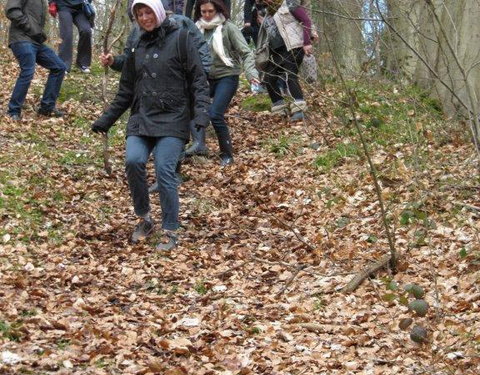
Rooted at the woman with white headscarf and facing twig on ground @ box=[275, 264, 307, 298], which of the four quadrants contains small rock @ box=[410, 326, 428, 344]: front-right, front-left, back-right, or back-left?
front-right

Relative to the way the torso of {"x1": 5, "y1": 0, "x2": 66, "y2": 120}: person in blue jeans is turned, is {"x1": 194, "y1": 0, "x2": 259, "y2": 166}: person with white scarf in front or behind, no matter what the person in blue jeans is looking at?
in front

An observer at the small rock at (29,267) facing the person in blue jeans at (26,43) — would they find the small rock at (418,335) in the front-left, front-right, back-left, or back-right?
back-right

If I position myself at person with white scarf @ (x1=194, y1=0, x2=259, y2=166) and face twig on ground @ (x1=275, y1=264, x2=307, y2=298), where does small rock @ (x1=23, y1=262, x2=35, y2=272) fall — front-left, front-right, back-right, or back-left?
front-right

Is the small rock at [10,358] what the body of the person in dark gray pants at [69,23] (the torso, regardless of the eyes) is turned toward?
yes

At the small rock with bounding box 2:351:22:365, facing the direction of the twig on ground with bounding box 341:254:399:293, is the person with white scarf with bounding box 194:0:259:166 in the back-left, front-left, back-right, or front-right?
front-left

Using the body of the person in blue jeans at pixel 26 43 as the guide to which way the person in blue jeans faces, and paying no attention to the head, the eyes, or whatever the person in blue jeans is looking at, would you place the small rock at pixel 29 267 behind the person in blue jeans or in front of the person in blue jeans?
in front

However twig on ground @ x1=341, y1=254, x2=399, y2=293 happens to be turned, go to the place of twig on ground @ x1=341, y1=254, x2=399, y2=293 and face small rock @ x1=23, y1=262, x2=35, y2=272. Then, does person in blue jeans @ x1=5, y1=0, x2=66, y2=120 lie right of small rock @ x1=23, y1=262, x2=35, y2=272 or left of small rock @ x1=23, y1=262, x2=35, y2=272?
right

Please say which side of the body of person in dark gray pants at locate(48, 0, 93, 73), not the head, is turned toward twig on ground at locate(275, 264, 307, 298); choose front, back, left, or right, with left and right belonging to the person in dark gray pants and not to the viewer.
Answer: front

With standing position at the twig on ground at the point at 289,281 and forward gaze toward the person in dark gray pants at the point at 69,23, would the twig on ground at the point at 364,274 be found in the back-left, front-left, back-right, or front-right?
back-right

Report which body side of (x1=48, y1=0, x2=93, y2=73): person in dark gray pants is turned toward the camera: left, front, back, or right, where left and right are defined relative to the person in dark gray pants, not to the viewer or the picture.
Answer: front

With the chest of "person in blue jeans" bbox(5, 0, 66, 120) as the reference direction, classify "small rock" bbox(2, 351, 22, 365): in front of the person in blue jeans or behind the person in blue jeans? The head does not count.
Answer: in front

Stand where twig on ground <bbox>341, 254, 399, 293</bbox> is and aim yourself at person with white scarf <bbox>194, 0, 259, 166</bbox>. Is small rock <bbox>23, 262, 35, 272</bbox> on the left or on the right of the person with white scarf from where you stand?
left

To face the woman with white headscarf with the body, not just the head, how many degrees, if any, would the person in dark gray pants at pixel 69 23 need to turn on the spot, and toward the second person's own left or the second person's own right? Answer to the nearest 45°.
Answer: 0° — they already face them

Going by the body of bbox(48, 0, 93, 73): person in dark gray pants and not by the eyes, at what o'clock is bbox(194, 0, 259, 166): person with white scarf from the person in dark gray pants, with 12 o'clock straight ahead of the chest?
The person with white scarf is roughly at 11 o'clock from the person in dark gray pants.

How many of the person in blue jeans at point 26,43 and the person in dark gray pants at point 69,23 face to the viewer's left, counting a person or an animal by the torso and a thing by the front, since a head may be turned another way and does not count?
0
